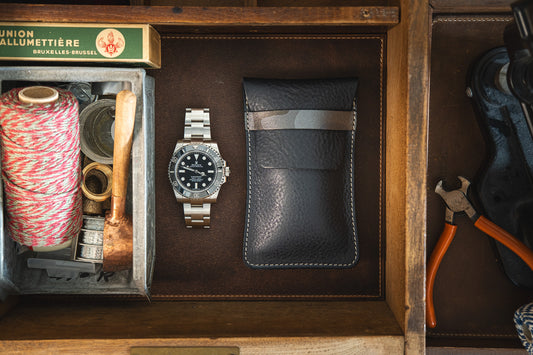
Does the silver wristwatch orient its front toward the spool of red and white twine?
no

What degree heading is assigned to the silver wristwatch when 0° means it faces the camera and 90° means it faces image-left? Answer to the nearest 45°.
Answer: approximately 0°

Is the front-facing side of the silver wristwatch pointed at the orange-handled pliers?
no

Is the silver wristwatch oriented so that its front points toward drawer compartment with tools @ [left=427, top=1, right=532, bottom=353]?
no
